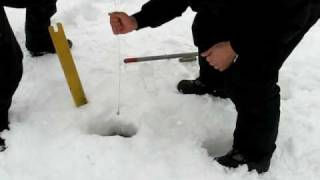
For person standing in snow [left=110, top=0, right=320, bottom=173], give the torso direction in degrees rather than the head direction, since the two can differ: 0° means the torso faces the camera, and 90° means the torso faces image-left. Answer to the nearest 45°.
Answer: approximately 90°

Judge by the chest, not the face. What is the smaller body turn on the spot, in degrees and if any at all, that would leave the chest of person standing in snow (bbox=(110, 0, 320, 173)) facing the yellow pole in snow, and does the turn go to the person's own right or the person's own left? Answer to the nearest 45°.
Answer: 0° — they already face it

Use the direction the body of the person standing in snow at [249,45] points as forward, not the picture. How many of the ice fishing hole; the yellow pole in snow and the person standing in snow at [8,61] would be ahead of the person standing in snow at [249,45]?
3

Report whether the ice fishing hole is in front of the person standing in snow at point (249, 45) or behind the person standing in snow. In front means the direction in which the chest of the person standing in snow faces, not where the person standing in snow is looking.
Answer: in front

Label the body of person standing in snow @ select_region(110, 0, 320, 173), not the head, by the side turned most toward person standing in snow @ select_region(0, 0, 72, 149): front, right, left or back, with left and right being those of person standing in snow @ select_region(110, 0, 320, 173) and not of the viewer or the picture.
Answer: front

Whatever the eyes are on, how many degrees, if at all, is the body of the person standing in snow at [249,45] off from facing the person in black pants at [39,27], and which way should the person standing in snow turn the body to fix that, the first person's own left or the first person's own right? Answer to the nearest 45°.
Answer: approximately 45° to the first person's own right
